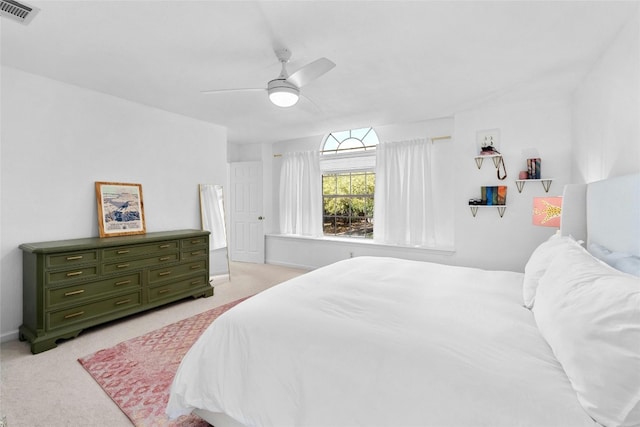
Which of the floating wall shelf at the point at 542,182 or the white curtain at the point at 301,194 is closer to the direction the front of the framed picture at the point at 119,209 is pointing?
the floating wall shelf

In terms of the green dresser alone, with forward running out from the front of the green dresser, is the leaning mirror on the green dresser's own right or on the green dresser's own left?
on the green dresser's own left

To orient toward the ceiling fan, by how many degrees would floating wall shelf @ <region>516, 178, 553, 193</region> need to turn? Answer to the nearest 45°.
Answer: approximately 45° to its right

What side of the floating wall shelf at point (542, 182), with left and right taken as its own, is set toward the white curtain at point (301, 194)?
right

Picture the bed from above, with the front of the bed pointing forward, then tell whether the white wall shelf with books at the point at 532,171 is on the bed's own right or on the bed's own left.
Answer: on the bed's own right

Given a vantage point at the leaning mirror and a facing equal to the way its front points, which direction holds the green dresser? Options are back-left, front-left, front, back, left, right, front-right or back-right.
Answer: right

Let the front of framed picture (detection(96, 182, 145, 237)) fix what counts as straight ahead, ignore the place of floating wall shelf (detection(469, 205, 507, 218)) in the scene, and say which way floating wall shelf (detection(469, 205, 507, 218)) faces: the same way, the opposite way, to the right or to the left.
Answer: to the right

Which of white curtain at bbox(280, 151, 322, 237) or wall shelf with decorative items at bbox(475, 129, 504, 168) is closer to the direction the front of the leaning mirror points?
the wall shelf with decorative items

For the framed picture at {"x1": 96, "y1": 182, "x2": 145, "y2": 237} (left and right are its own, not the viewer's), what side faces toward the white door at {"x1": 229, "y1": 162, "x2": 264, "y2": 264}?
left

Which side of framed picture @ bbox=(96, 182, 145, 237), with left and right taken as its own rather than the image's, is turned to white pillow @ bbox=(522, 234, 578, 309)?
front

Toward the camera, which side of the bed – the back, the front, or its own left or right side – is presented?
left

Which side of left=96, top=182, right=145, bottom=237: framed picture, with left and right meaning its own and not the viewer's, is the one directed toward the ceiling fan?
front
